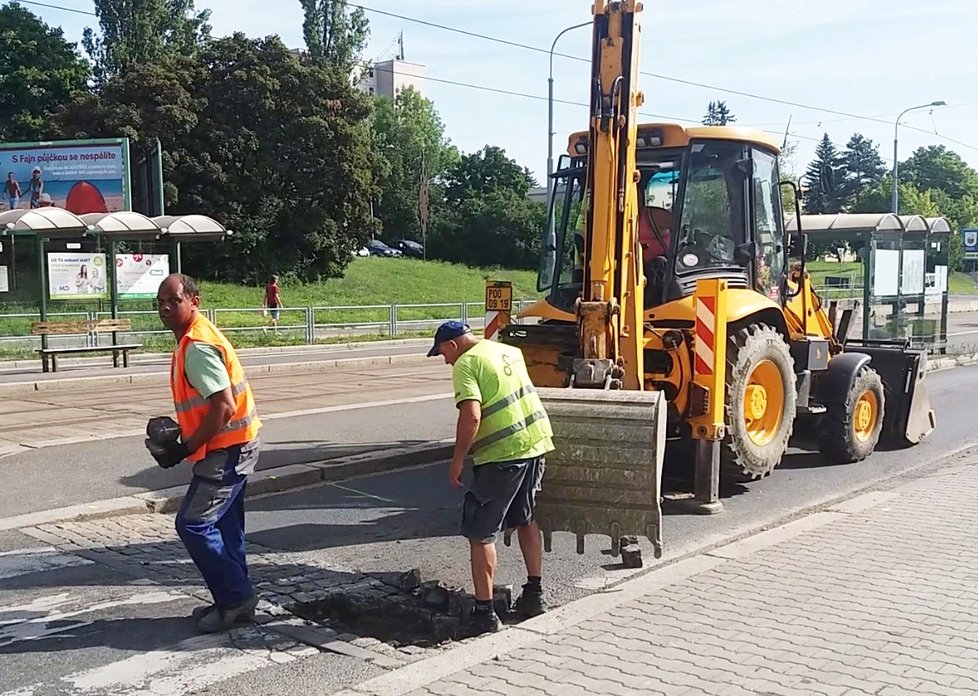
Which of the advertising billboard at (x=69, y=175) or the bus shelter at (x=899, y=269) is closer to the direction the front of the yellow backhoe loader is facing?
the bus shelter

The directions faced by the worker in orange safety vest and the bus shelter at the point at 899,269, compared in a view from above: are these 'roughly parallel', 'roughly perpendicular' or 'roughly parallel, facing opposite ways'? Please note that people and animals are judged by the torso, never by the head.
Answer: roughly perpendicular

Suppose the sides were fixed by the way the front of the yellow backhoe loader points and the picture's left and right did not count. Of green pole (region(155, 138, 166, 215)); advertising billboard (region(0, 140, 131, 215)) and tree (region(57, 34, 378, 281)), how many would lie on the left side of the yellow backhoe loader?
3

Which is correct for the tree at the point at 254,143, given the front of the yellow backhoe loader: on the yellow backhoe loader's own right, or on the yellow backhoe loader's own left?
on the yellow backhoe loader's own left

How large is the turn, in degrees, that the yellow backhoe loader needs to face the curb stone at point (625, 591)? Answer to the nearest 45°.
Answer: approximately 135° to its right

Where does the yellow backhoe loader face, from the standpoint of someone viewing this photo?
facing away from the viewer and to the right of the viewer
